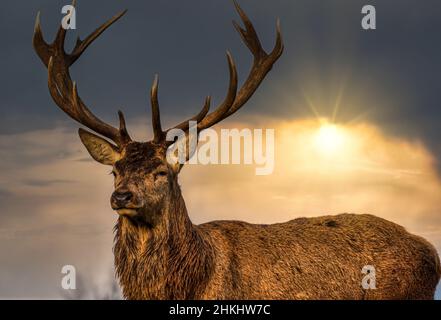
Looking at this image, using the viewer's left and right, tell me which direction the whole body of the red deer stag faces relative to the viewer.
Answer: facing to the left of the viewer
